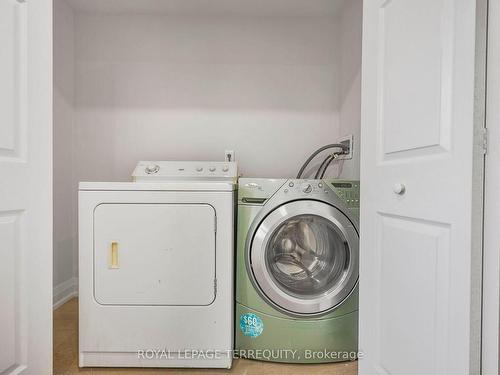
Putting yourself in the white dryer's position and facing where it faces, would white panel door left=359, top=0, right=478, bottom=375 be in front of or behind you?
in front

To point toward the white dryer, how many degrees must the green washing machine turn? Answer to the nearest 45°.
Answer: approximately 90° to its right

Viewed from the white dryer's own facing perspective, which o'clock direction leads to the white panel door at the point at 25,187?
The white panel door is roughly at 2 o'clock from the white dryer.

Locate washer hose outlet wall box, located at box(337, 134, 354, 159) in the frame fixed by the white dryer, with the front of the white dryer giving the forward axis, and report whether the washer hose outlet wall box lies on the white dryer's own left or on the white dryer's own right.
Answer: on the white dryer's own left

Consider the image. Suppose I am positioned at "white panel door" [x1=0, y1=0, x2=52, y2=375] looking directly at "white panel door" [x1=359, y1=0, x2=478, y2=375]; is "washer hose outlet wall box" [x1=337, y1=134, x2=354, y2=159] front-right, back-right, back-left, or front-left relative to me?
front-left

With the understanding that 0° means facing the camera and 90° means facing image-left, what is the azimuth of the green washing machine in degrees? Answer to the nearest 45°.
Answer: approximately 0°

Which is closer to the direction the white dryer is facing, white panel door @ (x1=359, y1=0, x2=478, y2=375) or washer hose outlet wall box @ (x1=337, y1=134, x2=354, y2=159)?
the white panel door

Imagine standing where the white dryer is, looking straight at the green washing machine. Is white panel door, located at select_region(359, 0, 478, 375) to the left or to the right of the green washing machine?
right

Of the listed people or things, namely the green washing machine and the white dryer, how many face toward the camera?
2

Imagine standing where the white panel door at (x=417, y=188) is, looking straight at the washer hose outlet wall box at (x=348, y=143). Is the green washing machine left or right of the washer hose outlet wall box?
left

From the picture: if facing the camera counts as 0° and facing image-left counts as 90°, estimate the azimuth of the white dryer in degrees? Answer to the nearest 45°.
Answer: approximately 0°

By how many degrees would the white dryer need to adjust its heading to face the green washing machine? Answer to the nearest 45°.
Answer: approximately 90° to its left

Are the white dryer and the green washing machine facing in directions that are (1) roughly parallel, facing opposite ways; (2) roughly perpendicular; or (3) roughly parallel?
roughly parallel
